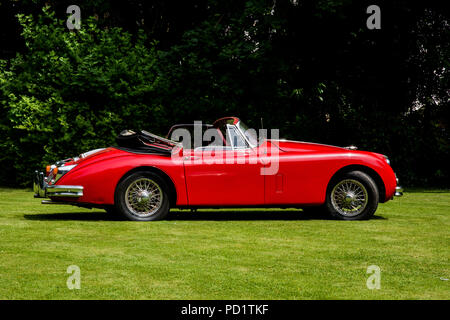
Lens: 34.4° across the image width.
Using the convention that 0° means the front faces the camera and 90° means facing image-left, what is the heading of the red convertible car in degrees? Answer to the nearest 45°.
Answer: approximately 270°
